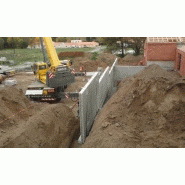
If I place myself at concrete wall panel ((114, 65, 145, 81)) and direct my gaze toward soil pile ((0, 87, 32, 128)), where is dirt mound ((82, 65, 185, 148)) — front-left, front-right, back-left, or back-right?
front-left

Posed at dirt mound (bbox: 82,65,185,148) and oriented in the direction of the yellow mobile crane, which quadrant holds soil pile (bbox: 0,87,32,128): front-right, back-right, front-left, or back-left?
front-left

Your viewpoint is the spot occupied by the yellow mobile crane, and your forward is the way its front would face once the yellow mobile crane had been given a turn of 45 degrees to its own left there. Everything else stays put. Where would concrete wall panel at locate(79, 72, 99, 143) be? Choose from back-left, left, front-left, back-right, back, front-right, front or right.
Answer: left
